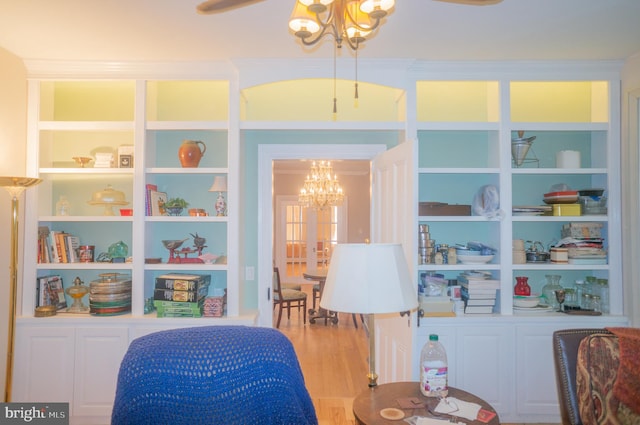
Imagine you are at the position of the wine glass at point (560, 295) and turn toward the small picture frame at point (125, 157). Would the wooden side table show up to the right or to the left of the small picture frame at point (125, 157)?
left

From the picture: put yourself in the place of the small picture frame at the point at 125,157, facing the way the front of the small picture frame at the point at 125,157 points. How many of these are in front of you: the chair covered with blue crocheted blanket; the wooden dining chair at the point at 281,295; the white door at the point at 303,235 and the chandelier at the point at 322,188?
1

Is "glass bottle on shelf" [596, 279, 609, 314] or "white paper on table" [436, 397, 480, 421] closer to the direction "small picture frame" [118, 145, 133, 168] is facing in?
the white paper on table

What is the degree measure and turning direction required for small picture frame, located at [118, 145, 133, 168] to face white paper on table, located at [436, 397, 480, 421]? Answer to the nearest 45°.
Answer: approximately 45° to its left

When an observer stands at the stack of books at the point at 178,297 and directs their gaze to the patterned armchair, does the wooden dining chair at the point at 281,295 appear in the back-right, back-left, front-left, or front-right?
back-left

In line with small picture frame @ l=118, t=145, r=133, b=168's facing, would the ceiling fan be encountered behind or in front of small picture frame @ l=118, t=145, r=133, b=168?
in front

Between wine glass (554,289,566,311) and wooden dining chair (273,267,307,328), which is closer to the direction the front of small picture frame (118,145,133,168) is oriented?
the wine glass

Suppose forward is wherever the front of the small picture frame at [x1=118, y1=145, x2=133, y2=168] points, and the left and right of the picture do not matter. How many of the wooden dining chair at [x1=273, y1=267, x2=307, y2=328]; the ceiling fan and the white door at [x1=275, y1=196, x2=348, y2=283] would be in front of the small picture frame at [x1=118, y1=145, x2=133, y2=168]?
1

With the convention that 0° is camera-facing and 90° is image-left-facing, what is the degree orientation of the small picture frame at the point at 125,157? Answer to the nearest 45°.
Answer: approximately 0°

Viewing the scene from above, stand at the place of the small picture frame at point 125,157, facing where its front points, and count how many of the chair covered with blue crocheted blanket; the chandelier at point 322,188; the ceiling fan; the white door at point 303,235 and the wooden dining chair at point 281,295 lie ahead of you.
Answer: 2

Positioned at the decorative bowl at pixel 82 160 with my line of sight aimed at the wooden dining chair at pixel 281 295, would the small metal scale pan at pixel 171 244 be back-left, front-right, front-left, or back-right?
front-right
